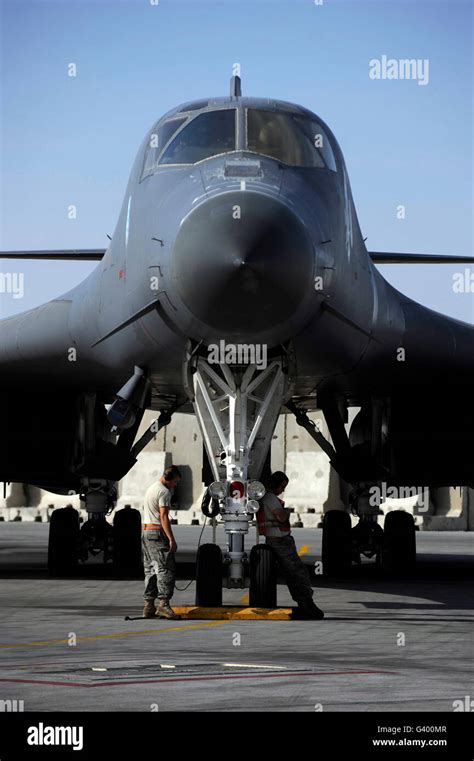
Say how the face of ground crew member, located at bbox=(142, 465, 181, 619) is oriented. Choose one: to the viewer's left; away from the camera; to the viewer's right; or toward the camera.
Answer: to the viewer's right

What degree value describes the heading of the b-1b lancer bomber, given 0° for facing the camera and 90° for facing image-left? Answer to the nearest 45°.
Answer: approximately 0°
